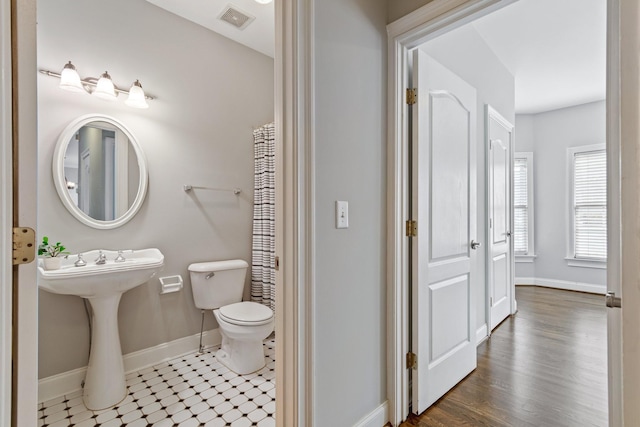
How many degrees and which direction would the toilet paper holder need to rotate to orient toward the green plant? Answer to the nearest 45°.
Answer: approximately 90° to its right

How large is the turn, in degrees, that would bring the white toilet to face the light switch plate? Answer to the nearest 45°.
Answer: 0° — it already faces it

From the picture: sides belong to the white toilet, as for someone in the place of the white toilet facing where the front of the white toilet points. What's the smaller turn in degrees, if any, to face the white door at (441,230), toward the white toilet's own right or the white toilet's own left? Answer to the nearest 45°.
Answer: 0° — it already faces it

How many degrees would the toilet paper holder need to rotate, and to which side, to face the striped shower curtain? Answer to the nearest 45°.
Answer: approximately 45° to its left

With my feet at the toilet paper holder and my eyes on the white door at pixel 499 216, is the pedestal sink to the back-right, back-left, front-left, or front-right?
back-right

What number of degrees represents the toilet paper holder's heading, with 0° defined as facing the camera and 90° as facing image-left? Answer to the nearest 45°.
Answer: approximately 315°
